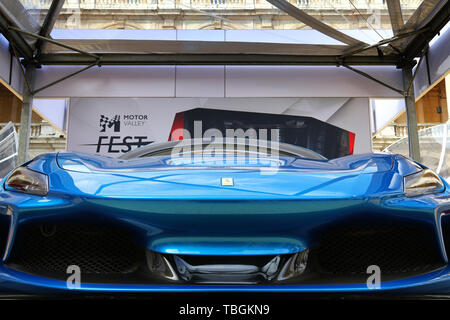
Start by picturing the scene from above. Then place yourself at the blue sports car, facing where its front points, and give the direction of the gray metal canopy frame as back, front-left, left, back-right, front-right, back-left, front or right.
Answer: back

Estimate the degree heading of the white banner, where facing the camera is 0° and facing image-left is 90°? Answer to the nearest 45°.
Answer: approximately 0°

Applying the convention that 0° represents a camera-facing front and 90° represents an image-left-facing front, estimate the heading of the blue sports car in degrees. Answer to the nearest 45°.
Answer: approximately 0°
